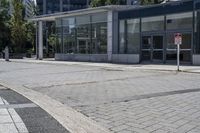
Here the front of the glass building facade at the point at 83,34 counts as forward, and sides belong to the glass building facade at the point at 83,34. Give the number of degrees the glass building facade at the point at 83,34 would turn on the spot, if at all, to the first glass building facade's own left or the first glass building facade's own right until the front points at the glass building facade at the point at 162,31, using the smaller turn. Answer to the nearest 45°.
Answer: approximately 90° to the first glass building facade's own left

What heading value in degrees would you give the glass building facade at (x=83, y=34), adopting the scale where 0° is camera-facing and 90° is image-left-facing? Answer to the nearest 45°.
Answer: approximately 45°
